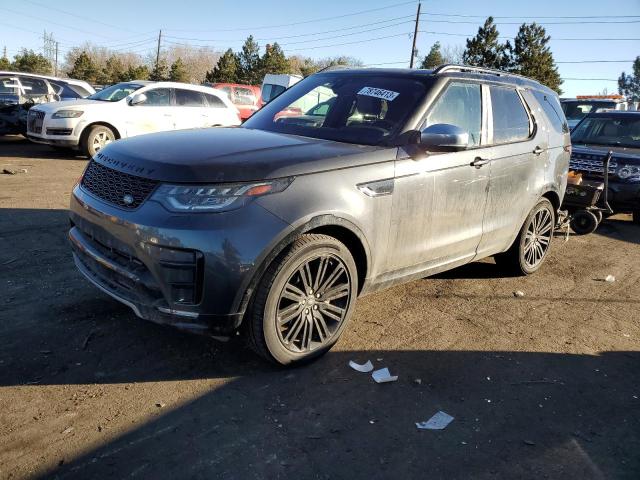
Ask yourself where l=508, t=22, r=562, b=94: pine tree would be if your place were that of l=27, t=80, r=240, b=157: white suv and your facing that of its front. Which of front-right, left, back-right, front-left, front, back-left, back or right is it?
back

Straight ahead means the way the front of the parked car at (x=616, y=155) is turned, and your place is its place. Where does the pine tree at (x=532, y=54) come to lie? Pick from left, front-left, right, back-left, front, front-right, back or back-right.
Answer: back-right

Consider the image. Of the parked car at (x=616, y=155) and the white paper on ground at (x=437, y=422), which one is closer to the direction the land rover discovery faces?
the white paper on ground

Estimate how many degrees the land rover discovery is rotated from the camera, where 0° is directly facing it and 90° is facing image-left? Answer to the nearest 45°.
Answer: approximately 45°

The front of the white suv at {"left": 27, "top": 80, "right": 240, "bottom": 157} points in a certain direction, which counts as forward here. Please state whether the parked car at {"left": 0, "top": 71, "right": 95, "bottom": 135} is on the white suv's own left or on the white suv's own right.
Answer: on the white suv's own right

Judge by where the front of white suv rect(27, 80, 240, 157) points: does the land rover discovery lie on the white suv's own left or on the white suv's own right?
on the white suv's own left

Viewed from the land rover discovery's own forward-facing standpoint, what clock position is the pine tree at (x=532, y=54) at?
The pine tree is roughly at 5 o'clock from the land rover discovery.

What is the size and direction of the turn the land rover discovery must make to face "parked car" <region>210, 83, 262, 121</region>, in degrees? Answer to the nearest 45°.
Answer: approximately 135° to its right

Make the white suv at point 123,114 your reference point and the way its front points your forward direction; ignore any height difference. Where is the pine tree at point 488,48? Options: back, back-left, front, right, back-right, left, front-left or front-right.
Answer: back

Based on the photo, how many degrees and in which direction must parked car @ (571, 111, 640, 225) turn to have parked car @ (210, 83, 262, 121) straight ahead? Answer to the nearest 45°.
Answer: approximately 90° to its right
